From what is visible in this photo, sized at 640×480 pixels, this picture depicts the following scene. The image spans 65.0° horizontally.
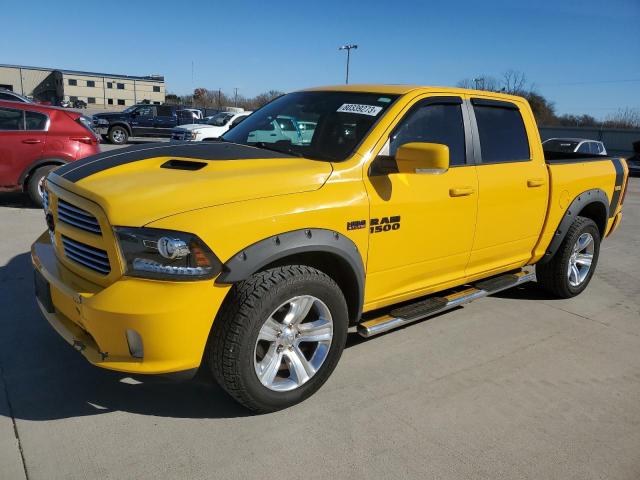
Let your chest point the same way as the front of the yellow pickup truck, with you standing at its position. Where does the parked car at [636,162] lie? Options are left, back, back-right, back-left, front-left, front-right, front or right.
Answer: back

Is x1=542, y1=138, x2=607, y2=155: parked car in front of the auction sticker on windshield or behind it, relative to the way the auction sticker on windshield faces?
behind

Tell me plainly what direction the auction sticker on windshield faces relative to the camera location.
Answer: facing the viewer and to the left of the viewer

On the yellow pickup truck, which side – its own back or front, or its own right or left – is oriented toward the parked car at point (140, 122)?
right

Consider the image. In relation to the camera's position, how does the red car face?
facing to the left of the viewer

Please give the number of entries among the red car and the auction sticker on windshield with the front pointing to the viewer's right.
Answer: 0

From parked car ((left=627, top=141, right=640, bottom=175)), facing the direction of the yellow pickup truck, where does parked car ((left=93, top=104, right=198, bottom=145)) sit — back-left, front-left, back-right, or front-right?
front-right

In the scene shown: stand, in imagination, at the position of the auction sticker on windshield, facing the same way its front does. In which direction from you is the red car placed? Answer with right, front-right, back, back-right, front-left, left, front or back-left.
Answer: right

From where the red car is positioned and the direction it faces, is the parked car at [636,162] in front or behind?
behind

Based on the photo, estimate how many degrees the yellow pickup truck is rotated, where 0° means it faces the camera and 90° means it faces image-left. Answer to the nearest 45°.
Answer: approximately 45°

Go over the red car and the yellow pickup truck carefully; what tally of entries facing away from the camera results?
0

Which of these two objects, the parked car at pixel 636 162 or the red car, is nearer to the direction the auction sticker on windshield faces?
the red car
